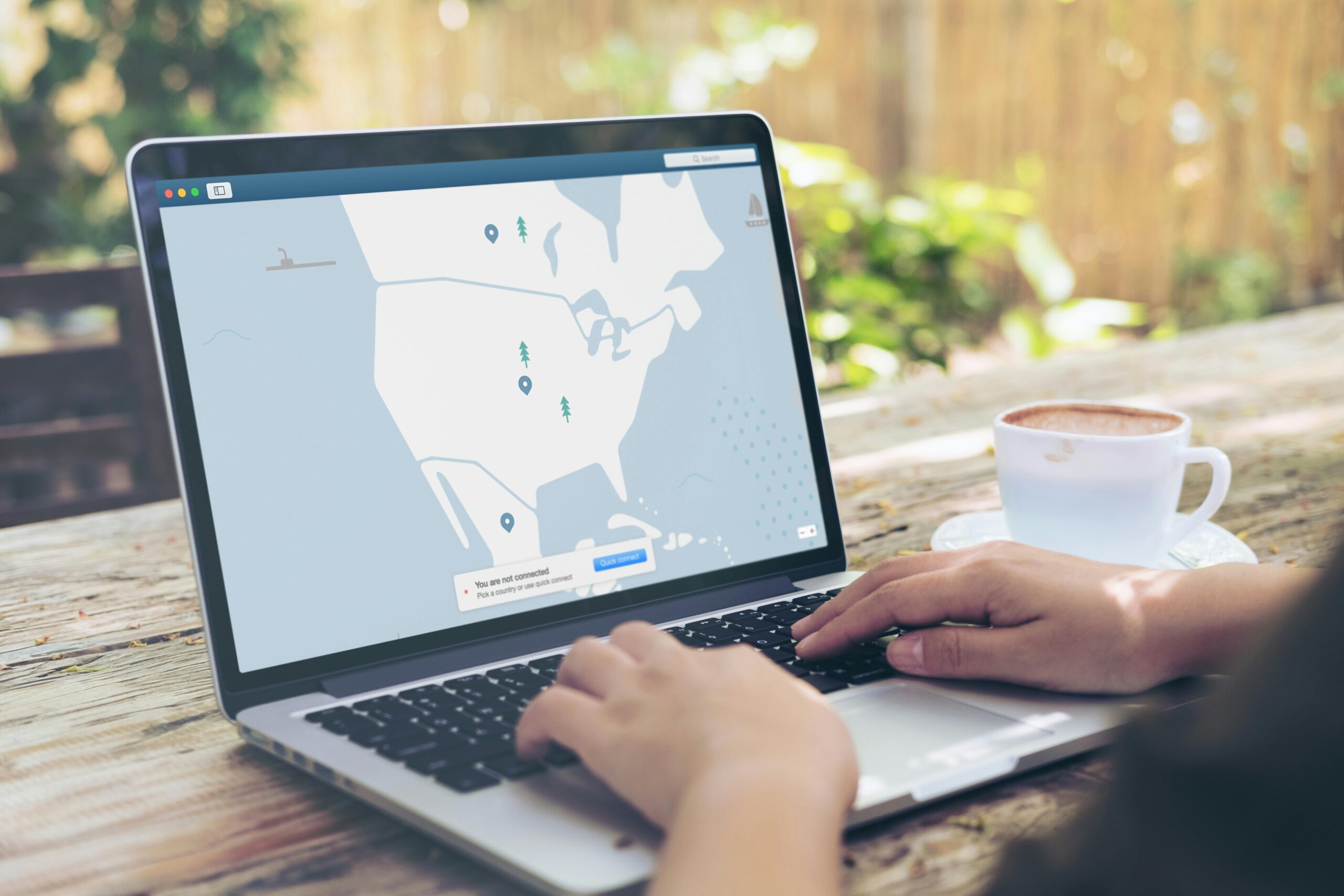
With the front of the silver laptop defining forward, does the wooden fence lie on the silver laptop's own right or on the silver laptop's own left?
on the silver laptop's own left

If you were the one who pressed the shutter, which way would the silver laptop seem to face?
facing the viewer and to the right of the viewer

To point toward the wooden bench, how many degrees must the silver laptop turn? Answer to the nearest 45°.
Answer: approximately 180°
